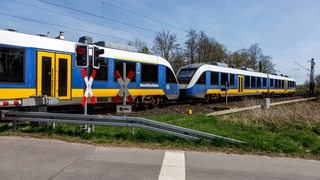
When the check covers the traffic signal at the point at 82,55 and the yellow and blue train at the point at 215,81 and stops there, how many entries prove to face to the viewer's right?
0

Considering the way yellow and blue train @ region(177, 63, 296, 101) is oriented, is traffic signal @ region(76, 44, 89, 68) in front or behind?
in front

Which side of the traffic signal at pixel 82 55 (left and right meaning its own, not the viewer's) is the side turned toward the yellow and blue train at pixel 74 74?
back

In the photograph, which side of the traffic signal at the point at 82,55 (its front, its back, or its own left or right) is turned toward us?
front

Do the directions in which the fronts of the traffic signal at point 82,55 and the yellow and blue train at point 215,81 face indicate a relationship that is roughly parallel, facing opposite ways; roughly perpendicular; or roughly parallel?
roughly perpendicular

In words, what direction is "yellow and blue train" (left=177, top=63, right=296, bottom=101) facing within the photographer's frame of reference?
facing the viewer and to the left of the viewer

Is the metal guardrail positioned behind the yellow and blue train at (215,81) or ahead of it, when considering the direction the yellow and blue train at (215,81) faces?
ahead

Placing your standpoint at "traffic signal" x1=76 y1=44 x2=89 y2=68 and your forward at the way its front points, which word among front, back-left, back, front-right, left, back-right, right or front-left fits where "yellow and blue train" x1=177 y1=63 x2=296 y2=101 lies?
back-left
